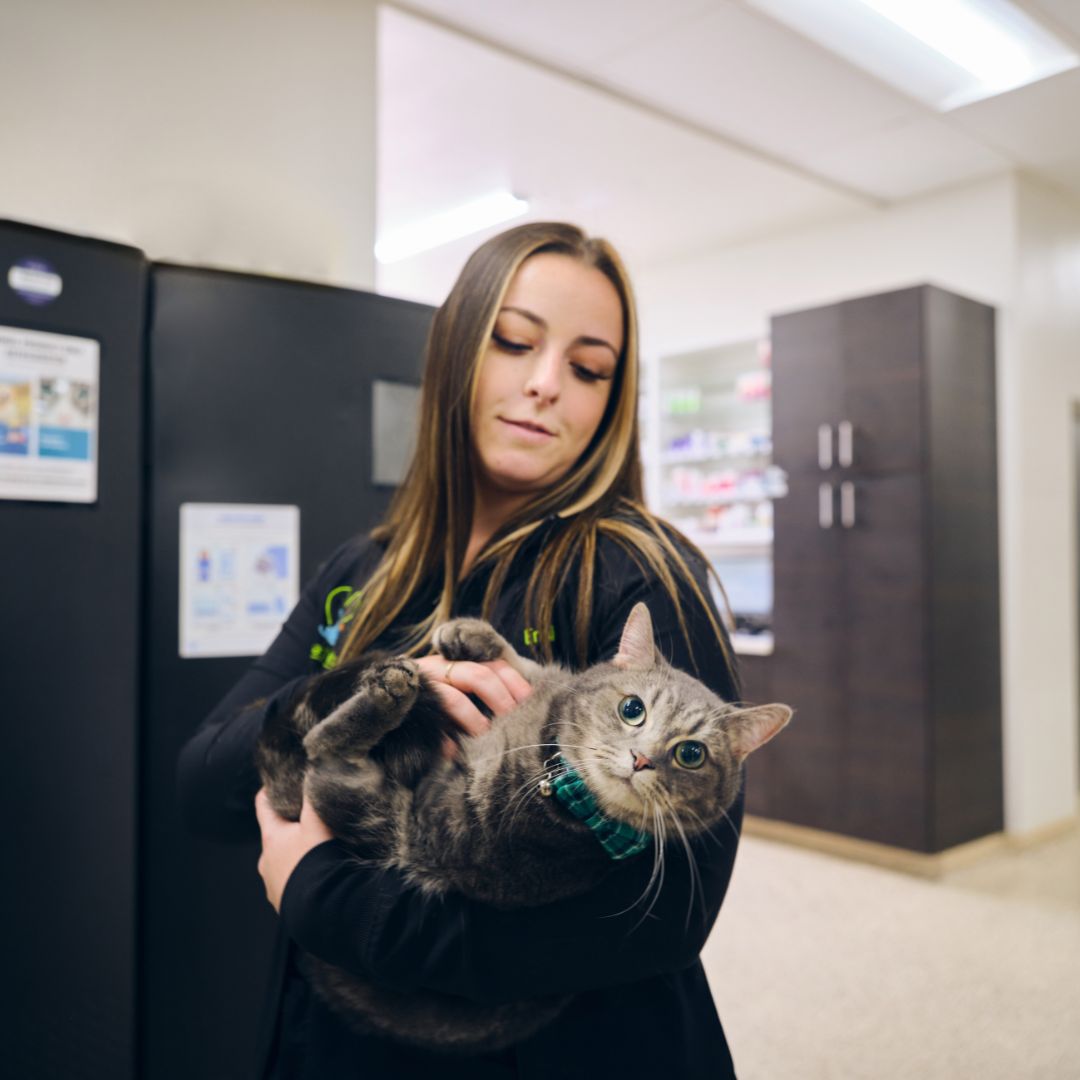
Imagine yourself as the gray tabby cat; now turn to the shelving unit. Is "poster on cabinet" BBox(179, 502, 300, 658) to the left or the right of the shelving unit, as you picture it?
left

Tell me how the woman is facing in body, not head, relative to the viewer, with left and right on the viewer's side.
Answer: facing the viewer

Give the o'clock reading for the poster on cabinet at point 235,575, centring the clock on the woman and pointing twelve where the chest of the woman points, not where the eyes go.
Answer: The poster on cabinet is roughly at 5 o'clock from the woman.

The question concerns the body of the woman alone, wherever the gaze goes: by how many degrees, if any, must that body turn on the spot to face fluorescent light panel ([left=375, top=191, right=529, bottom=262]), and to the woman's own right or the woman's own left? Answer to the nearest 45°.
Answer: approximately 180°

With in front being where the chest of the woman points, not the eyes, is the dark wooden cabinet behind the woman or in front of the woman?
behind

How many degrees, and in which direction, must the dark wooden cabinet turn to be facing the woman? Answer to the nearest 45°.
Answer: approximately 45° to its left

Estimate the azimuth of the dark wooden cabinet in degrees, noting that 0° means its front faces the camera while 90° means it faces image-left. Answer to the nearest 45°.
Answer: approximately 45°

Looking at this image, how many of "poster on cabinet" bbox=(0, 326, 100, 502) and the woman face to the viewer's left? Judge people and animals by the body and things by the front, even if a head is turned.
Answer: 0

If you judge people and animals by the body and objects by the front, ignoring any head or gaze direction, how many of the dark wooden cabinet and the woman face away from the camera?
0

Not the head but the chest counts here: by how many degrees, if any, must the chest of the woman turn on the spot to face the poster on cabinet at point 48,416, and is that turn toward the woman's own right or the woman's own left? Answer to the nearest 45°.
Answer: approximately 135° to the woman's own right

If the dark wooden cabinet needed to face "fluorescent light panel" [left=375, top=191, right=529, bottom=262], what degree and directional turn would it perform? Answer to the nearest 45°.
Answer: approximately 45° to its right

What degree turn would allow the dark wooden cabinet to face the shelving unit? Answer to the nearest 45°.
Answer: approximately 90° to its right
